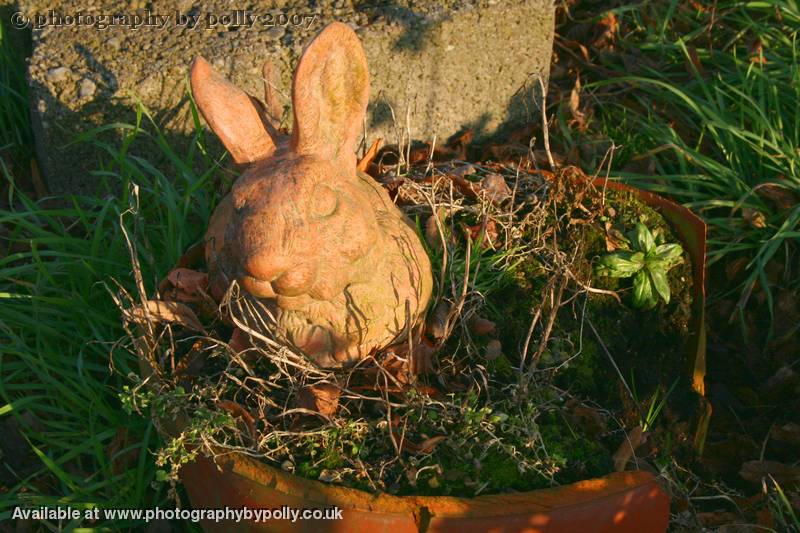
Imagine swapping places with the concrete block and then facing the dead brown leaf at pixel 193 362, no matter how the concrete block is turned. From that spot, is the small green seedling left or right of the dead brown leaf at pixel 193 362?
left

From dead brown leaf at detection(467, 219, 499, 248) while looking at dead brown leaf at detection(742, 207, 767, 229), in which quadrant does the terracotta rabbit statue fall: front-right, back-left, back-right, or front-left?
back-right

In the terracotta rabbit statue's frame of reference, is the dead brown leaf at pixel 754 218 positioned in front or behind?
behind

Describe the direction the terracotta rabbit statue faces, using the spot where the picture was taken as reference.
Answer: facing the viewer and to the left of the viewer

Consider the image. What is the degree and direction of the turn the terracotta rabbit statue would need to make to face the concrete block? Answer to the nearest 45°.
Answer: approximately 135° to its right

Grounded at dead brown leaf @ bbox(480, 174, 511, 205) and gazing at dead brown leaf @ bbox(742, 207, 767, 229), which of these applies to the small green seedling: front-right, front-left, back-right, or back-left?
front-right
